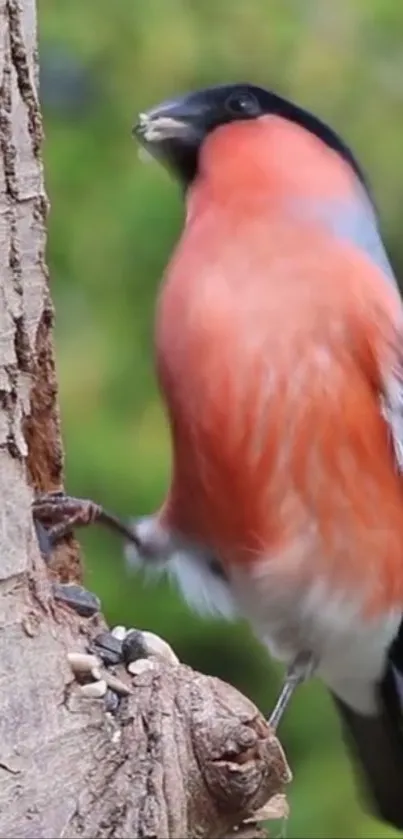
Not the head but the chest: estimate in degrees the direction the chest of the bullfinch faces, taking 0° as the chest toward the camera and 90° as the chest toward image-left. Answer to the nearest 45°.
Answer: approximately 45°
